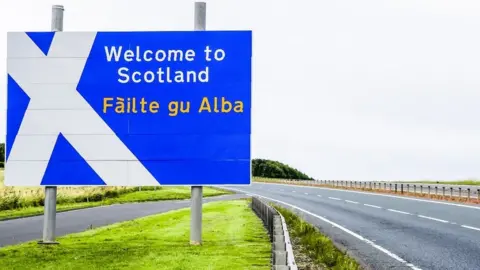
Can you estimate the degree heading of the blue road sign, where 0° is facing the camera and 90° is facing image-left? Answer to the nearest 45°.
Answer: approximately 0°
